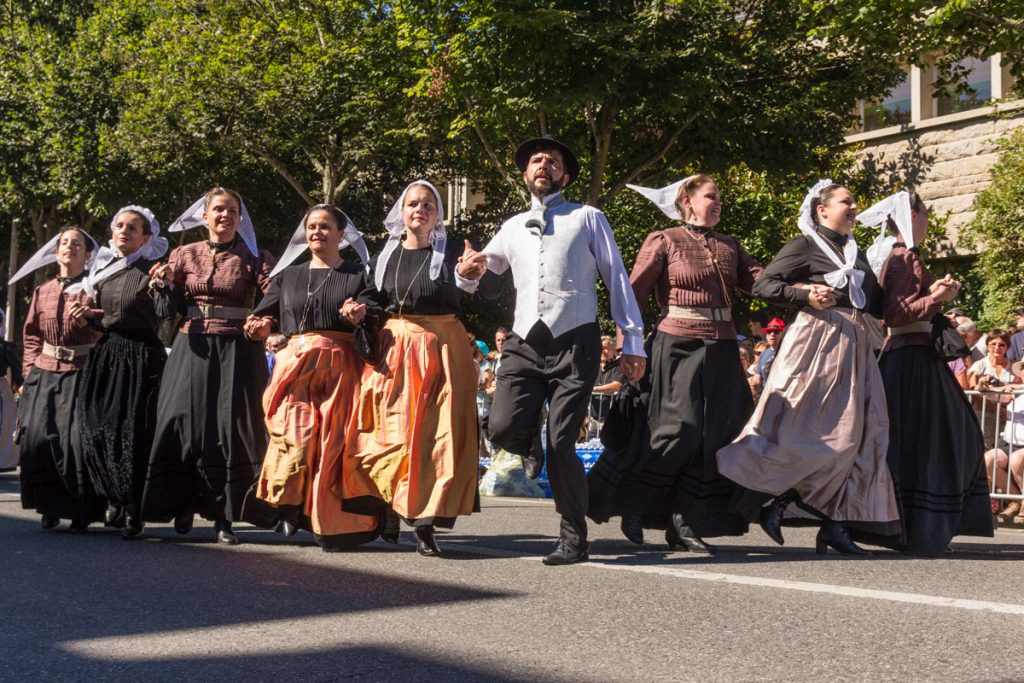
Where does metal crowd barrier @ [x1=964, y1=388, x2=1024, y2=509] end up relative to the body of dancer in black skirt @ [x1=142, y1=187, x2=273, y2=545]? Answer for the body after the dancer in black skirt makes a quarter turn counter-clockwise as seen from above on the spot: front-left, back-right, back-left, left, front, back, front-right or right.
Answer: front

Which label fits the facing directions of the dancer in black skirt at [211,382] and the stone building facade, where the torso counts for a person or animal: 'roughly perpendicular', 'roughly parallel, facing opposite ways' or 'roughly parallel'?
roughly perpendicular

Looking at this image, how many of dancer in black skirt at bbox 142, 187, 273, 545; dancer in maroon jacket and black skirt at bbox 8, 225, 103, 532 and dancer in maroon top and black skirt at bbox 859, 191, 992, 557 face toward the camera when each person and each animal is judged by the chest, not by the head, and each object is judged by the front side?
2

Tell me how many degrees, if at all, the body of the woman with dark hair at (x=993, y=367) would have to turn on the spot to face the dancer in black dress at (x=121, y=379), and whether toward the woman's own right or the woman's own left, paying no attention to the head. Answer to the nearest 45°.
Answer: approximately 45° to the woman's own right

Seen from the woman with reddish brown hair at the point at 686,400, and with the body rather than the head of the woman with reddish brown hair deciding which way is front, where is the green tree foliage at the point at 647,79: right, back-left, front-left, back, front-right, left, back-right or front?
back-left

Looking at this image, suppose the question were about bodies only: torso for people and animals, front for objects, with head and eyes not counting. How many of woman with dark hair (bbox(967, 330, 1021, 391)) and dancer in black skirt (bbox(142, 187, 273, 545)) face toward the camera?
2

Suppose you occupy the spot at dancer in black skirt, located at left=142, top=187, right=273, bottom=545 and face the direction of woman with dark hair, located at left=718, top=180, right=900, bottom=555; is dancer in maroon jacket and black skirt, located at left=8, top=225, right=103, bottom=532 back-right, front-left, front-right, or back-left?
back-left
